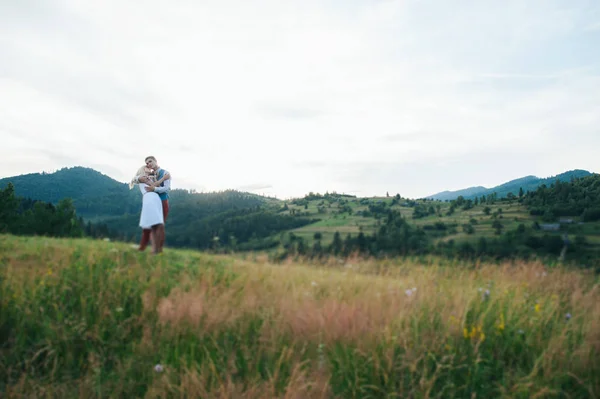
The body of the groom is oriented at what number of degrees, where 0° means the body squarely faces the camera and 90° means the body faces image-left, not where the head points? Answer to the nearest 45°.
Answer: approximately 45°

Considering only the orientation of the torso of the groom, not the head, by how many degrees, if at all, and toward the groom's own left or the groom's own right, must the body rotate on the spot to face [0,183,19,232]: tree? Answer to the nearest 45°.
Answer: approximately 135° to the groom's own right
